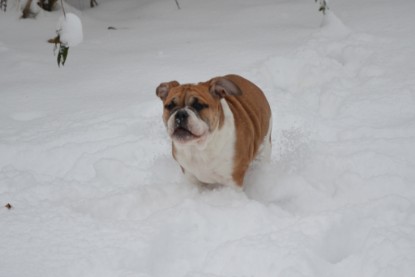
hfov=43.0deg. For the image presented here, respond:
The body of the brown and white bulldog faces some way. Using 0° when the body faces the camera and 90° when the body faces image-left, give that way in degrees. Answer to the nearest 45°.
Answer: approximately 45°
